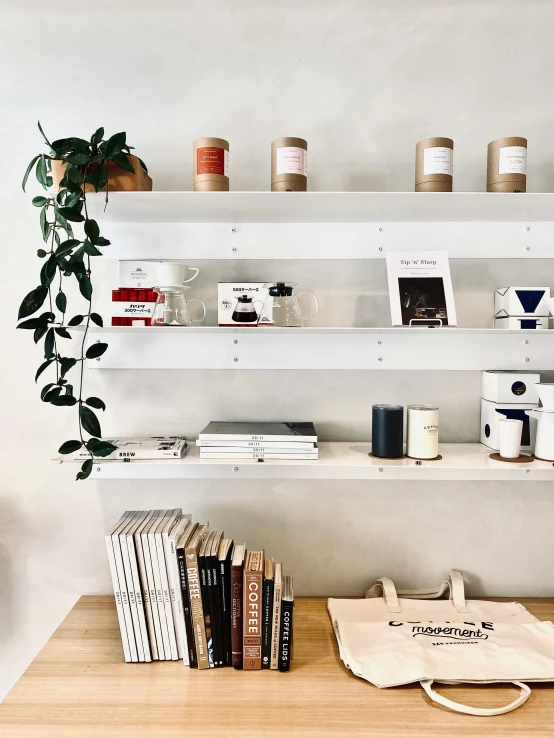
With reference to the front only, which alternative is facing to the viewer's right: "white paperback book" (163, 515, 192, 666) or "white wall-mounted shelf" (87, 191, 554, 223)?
the white paperback book

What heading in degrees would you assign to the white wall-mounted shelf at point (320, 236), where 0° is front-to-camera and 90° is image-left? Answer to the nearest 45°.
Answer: approximately 0°

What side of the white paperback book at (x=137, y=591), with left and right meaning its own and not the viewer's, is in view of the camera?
right

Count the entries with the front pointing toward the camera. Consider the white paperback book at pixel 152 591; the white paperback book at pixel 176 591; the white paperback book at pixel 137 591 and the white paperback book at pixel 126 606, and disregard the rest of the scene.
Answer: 0

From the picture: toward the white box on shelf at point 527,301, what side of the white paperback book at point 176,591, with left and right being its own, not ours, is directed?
left

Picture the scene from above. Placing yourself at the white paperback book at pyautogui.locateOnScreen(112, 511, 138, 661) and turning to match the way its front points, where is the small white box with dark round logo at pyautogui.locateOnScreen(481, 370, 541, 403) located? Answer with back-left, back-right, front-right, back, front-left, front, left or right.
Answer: left

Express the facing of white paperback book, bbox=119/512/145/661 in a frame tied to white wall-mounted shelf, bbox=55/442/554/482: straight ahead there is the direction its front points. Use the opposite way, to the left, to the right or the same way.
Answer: to the left

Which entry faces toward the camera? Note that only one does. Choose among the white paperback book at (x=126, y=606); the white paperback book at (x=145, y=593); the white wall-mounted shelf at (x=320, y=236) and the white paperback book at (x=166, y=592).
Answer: the white wall-mounted shelf

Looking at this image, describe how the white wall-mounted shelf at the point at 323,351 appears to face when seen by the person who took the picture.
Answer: facing the viewer

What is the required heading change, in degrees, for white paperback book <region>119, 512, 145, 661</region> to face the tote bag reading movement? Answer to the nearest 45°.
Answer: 0° — it already faces it

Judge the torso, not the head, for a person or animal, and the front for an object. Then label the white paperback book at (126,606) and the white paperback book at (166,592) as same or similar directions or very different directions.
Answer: same or similar directions

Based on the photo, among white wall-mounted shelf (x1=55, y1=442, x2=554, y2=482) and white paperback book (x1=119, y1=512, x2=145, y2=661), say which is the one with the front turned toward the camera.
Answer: the white wall-mounted shelf

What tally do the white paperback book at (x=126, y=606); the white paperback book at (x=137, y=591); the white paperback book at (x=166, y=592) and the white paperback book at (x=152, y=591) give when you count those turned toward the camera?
0

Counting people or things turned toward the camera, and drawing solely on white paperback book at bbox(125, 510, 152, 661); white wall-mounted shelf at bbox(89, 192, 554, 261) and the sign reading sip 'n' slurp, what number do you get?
2
